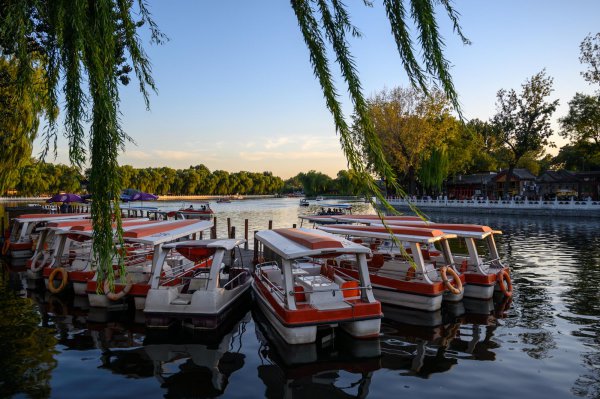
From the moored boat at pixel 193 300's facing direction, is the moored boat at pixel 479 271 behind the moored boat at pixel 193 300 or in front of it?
behind

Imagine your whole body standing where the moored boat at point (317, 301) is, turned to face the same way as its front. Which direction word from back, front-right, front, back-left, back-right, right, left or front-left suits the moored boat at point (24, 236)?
back

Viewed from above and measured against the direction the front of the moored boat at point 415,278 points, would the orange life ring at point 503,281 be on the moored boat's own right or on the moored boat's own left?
on the moored boat's own left

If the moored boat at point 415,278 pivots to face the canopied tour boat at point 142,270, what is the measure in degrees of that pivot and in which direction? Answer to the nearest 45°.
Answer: approximately 135° to its right

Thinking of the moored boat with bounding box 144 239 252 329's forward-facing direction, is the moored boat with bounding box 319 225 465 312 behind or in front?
behind

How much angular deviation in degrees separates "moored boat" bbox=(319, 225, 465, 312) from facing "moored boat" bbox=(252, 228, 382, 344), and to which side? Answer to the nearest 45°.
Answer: approximately 90° to its left

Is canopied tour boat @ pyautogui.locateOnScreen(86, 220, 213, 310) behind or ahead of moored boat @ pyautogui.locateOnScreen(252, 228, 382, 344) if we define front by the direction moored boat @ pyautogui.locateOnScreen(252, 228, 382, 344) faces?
behind
